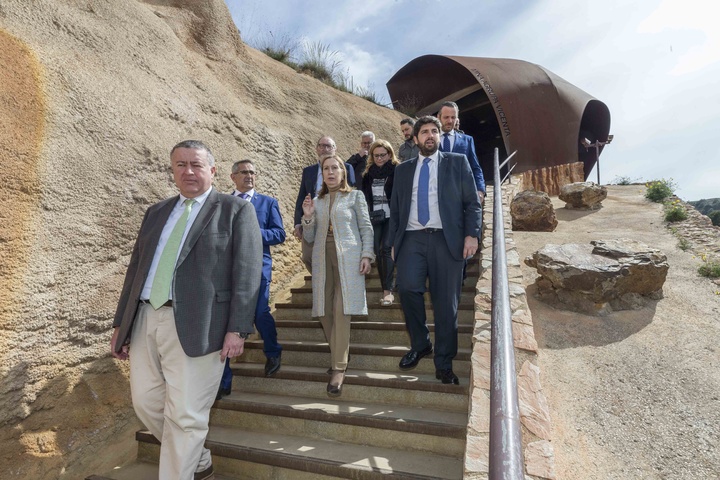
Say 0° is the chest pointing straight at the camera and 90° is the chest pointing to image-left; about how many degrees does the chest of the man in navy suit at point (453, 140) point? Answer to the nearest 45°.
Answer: approximately 0°

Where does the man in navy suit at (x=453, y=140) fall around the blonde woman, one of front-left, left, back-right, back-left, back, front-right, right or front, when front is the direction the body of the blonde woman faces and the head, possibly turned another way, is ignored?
left

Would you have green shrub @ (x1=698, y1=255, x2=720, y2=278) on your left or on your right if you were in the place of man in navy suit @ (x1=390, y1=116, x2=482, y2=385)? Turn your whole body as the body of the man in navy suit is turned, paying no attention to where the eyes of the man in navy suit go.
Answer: on your left

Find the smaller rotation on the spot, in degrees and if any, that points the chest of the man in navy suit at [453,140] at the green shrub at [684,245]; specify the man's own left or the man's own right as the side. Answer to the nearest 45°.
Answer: approximately 135° to the man's own left

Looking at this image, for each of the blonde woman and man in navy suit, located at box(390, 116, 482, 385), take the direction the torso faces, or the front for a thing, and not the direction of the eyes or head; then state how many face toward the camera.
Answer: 2

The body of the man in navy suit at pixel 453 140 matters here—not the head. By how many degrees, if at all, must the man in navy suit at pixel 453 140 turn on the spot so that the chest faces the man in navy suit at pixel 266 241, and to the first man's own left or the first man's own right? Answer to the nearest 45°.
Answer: approximately 45° to the first man's own right

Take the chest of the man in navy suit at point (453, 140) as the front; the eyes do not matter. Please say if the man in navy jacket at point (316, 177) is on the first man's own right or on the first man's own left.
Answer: on the first man's own right

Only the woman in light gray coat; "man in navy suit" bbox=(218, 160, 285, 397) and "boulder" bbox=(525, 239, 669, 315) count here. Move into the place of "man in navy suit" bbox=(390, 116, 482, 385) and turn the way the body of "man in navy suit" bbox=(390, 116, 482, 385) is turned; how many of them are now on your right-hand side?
2

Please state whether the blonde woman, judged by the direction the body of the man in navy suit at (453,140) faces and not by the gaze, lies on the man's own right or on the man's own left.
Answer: on the man's own right
